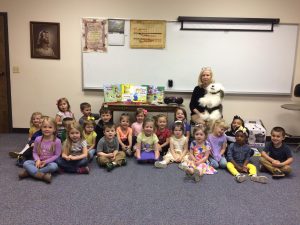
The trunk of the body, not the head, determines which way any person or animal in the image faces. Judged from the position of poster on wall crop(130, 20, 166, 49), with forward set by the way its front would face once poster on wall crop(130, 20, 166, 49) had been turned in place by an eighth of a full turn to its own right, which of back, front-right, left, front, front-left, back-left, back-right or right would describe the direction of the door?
front-right

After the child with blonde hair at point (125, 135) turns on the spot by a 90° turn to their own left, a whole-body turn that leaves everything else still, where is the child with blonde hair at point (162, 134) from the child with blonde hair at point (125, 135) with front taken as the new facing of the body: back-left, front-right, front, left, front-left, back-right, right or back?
front

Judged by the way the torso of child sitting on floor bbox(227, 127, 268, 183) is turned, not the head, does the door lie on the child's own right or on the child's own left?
on the child's own right

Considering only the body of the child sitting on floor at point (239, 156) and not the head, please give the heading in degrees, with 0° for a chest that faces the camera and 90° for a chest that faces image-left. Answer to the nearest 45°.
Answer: approximately 0°

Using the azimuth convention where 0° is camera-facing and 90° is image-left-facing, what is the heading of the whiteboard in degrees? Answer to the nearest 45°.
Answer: approximately 0°

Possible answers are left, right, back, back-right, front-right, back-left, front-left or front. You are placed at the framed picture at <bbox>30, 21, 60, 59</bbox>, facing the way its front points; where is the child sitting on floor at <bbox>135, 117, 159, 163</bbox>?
front-left

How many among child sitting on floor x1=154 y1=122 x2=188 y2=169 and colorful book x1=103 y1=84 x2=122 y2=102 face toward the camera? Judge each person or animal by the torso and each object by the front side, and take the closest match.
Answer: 2

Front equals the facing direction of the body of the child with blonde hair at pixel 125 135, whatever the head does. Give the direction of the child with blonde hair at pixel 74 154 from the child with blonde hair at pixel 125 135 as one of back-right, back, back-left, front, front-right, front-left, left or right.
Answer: front-right

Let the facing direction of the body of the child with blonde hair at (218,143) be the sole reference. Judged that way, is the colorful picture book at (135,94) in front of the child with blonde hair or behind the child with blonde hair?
behind
